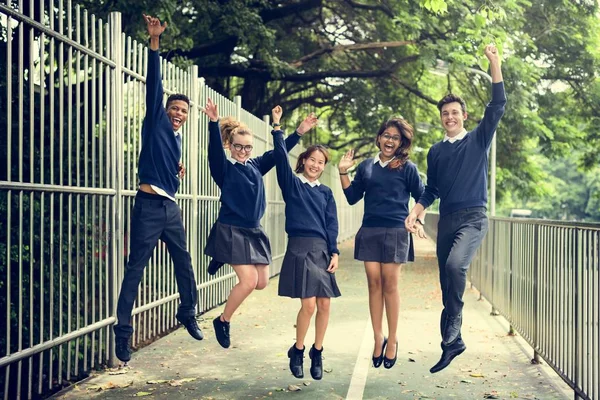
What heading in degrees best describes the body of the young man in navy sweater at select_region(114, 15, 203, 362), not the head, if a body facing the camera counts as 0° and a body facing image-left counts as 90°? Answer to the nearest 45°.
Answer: approximately 315°

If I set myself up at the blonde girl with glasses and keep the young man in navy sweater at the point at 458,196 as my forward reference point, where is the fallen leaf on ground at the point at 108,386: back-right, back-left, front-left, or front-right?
back-right

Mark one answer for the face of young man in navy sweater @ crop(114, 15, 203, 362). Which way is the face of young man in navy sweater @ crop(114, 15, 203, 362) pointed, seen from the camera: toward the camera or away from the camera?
toward the camera

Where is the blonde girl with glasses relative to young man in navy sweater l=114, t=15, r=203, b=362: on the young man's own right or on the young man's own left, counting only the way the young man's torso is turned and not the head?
on the young man's own left

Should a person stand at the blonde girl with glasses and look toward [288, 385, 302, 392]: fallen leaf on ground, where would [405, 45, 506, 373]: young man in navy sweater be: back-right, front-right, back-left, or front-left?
front-left

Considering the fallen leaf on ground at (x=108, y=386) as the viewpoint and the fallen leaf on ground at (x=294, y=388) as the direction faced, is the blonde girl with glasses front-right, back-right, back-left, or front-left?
front-left

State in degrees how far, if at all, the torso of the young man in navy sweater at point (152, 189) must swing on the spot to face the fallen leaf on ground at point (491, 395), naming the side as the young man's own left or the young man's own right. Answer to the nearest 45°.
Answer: approximately 45° to the young man's own left
